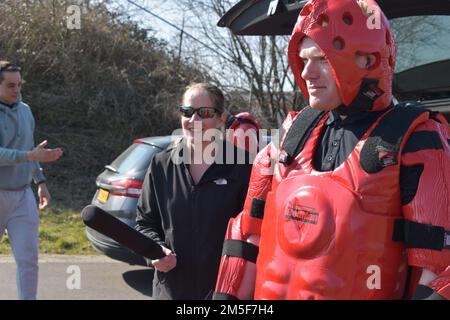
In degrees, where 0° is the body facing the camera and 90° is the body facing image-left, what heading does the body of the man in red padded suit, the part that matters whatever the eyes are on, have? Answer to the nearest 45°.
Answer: approximately 45°

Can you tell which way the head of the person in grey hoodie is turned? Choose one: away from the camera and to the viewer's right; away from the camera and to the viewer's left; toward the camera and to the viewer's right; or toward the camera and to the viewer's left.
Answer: toward the camera and to the viewer's right

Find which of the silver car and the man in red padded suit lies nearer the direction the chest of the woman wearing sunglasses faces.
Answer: the man in red padded suit

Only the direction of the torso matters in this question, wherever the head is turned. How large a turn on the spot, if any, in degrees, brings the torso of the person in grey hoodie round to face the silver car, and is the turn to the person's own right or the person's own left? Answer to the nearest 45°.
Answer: approximately 90° to the person's own left

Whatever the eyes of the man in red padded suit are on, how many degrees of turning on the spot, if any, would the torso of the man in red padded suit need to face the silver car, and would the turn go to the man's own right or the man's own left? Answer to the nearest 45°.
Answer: approximately 90° to the man's own right

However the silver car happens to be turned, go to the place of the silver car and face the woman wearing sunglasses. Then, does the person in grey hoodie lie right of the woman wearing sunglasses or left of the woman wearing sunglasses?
right

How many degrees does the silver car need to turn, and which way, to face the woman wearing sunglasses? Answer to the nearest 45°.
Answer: approximately 135° to its right

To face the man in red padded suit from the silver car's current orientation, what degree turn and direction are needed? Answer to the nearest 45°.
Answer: approximately 135° to its right

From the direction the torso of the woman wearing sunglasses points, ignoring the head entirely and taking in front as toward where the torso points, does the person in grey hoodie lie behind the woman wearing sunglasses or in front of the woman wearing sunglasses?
behind

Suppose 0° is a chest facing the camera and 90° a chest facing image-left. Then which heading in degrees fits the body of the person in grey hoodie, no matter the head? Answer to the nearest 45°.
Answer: approximately 315°

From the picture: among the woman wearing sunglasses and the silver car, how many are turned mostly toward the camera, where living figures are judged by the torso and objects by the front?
1

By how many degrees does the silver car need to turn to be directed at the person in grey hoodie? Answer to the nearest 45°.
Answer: approximately 180°

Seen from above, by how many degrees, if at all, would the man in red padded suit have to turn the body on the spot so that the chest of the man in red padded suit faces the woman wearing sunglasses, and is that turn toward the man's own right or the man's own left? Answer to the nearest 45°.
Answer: approximately 90° to the man's own right

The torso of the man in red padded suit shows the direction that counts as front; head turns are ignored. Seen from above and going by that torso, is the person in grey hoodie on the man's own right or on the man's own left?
on the man's own right
